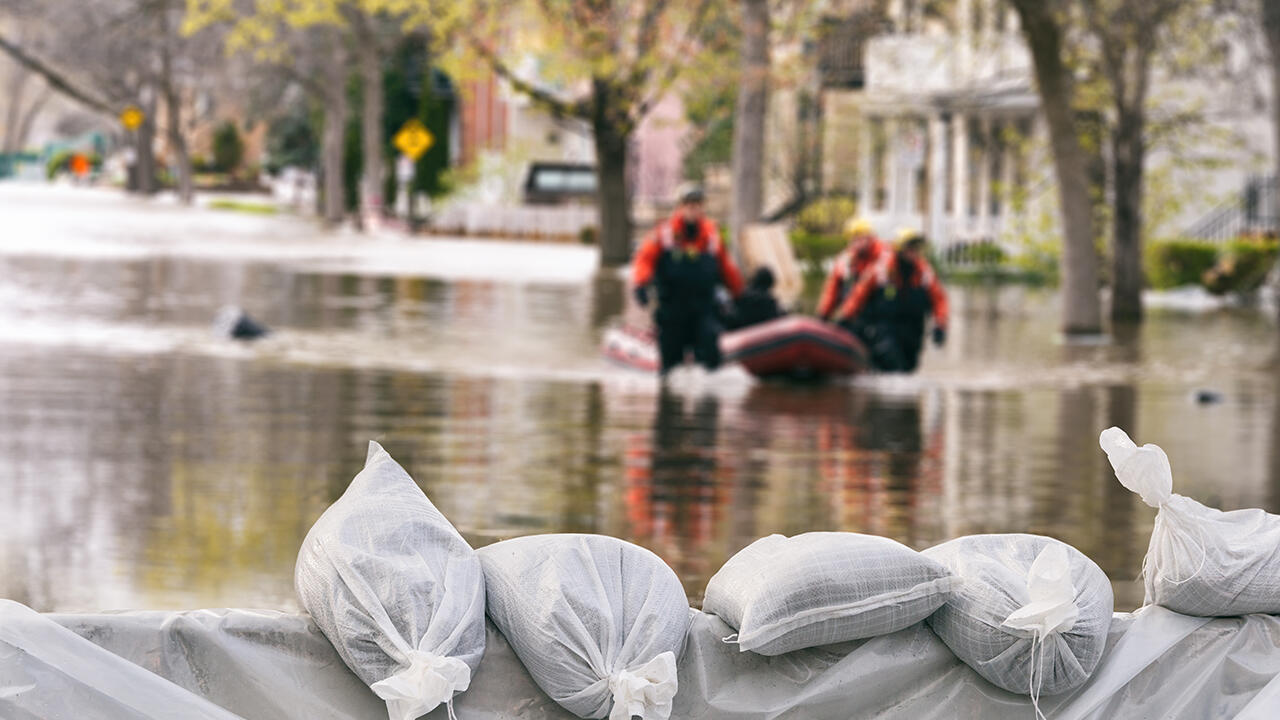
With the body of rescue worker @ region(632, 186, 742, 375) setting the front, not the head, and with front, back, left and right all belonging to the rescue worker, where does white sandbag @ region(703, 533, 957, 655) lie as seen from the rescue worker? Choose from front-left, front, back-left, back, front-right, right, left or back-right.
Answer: front

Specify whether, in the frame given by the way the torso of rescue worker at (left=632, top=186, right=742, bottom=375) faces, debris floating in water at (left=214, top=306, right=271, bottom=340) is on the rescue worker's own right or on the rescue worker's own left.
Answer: on the rescue worker's own right

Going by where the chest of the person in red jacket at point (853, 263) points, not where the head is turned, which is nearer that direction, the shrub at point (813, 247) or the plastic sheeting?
the plastic sheeting

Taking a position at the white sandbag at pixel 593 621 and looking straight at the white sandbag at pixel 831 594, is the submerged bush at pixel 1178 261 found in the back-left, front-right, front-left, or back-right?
front-left

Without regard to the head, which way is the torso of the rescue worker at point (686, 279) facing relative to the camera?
toward the camera

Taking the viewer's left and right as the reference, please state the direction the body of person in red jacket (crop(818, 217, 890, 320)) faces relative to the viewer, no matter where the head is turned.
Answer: facing the viewer and to the left of the viewer

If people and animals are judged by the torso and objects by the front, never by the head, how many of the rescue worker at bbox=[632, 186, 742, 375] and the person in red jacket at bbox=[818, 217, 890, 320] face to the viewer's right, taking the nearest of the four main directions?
0

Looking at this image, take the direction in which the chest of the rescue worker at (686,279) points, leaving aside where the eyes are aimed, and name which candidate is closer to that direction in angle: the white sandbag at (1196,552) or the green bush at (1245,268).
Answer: the white sandbag

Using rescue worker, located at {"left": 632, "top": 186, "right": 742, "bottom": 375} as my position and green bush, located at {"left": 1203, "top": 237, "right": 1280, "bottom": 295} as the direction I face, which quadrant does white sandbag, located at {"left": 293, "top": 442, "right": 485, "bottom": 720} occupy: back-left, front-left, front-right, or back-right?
back-right

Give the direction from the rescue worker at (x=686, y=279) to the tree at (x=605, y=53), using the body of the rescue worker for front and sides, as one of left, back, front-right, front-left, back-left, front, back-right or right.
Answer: back

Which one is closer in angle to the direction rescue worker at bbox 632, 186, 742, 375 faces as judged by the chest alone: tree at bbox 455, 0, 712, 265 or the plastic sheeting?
the plastic sheeting

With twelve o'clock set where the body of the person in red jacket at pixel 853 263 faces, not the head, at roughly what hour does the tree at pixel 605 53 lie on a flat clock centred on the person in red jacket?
The tree is roughly at 4 o'clock from the person in red jacket.

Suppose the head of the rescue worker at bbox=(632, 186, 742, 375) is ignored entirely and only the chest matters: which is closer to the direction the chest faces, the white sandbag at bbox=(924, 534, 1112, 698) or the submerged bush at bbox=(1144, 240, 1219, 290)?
the white sandbag

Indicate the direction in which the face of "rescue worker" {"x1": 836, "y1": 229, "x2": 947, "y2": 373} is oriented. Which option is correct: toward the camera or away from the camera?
toward the camera

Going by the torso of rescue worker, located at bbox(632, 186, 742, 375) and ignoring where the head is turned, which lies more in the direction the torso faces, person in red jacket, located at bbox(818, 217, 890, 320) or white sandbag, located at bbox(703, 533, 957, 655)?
the white sandbag

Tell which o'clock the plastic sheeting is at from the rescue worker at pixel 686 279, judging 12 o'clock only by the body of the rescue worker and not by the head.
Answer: The plastic sheeting is roughly at 12 o'clock from the rescue worker.
